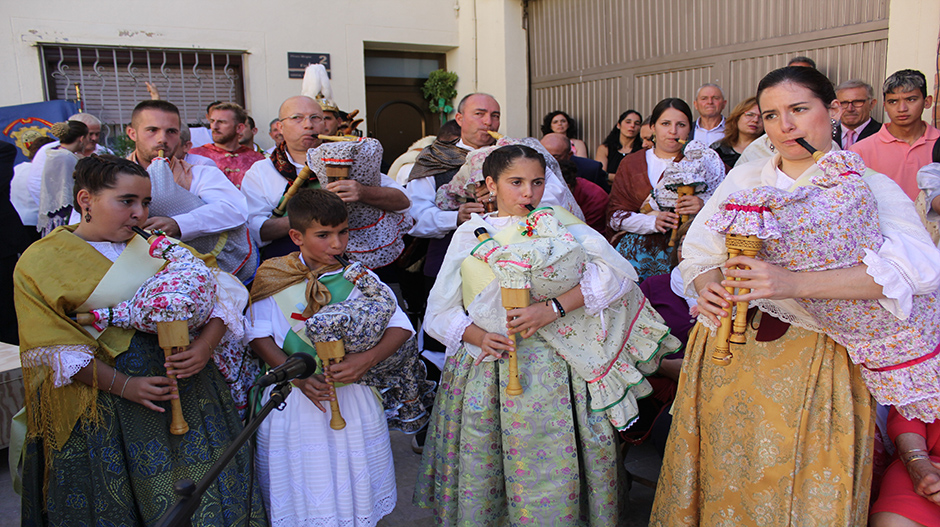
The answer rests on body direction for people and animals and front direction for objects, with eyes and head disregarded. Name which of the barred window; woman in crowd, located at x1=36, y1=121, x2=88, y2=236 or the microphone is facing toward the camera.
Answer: the barred window

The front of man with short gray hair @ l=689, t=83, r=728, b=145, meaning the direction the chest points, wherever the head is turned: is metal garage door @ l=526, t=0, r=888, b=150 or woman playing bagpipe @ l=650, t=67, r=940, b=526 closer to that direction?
the woman playing bagpipe

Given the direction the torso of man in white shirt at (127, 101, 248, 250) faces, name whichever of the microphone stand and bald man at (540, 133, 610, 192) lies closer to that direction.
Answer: the microphone stand

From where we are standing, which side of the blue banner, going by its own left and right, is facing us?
front

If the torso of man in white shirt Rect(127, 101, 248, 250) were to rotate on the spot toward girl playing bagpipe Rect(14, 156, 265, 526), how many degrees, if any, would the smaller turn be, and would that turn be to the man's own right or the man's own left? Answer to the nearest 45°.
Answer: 0° — they already face them

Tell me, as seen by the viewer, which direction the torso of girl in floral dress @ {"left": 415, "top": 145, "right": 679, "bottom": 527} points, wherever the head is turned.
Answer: toward the camera

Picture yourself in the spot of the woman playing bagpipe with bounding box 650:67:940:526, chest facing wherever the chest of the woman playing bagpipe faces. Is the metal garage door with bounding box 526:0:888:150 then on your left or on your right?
on your right

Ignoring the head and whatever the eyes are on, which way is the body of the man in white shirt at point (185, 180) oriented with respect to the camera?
toward the camera

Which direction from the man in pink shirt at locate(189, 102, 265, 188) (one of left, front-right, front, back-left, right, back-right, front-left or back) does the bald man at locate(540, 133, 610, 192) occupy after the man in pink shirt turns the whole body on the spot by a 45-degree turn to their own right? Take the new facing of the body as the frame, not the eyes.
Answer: back-left

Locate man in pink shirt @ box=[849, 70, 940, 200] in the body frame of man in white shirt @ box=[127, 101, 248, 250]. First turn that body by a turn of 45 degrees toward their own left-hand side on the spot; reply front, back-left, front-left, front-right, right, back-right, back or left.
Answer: front-left

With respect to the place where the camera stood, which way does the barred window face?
facing the viewer

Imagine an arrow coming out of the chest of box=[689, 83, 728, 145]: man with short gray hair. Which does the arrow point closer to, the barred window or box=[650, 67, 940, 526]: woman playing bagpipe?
the woman playing bagpipe
